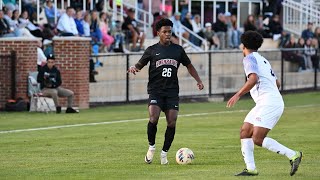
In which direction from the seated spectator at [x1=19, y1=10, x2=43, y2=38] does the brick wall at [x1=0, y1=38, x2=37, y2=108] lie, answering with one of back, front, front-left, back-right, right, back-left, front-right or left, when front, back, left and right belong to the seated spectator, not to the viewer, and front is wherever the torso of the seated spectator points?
front-right

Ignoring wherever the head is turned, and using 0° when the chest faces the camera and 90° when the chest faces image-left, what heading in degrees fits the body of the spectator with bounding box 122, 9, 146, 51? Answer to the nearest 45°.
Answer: approximately 315°

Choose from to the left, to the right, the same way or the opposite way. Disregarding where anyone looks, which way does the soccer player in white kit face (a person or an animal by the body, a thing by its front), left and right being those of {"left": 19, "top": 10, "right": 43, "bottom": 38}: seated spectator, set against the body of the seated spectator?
the opposite way

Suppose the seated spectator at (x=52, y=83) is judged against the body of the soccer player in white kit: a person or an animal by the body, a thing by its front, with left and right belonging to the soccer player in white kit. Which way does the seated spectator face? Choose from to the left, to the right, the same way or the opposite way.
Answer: the opposite way

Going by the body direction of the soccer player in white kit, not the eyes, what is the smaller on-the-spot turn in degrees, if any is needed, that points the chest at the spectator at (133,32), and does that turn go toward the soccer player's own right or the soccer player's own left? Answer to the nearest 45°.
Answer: approximately 45° to the soccer player's own right

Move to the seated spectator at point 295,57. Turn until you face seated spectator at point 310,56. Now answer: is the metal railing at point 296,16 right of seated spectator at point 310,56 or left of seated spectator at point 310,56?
left

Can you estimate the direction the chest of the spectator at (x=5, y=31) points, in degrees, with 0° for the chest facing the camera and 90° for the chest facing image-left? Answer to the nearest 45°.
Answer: approximately 315°

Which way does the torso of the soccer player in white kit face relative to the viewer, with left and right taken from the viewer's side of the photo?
facing away from the viewer and to the left of the viewer

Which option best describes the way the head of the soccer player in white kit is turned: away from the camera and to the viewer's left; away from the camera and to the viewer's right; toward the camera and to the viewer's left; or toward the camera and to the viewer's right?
away from the camera and to the viewer's left

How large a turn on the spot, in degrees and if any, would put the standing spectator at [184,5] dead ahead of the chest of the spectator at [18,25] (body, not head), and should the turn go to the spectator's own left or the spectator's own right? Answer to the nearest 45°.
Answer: approximately 90° to the spectator's own left

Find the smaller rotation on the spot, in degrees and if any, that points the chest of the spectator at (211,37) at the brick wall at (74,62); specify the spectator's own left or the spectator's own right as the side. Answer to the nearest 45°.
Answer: approximately 90° to the spectator's own right

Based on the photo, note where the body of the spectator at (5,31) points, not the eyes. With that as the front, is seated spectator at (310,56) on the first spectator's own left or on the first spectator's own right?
on the first spectator's own left
